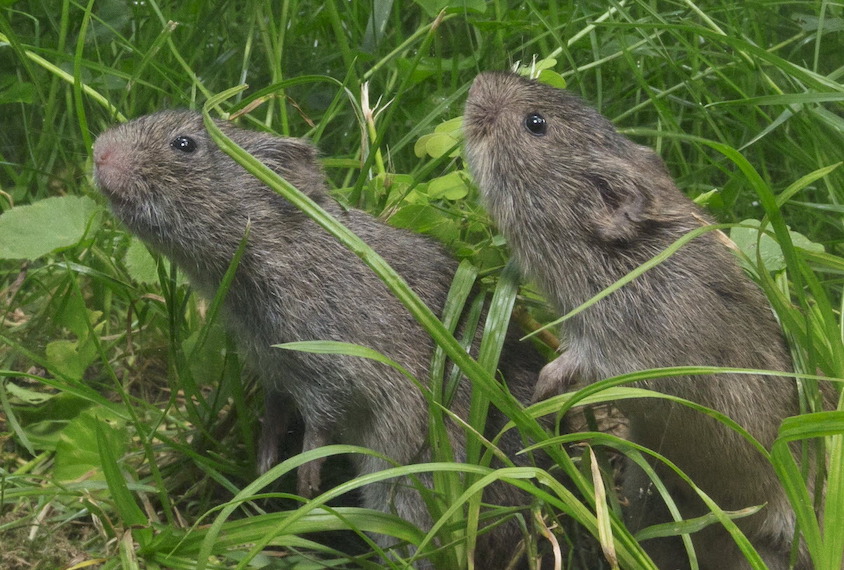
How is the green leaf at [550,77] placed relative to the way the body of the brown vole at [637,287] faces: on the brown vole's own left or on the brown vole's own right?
on the brown vole's own right

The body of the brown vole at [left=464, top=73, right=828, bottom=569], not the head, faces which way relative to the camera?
to the viewer's left

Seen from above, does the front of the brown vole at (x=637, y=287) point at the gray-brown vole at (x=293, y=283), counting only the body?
yes

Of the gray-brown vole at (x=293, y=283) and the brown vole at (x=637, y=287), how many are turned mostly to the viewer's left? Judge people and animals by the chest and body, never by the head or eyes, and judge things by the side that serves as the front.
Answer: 2

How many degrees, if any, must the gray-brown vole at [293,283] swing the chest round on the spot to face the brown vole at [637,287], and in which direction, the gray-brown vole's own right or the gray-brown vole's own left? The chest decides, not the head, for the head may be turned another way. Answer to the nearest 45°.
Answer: approximately 180°

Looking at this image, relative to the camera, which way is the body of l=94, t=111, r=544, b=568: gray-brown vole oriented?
to the viewer's left
